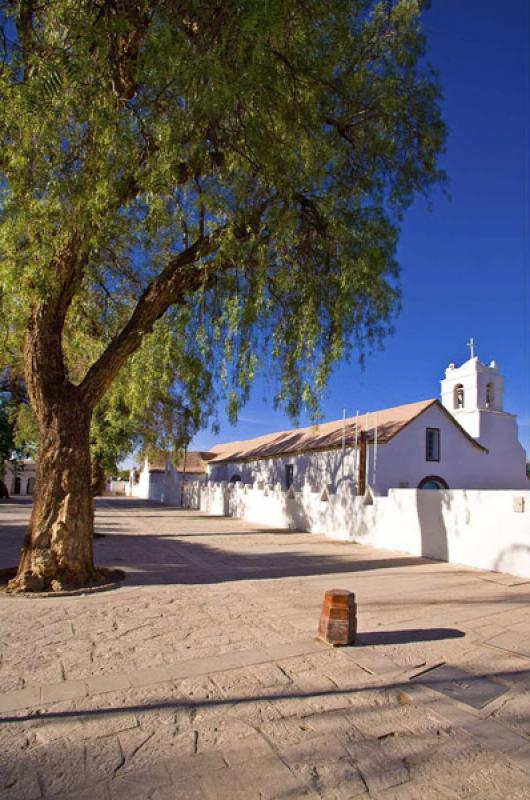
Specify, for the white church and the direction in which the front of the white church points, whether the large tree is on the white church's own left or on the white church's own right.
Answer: on the white church's own right

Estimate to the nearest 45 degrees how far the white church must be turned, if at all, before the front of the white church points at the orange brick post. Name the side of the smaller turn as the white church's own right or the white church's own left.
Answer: approximately 45° to the white church's own right

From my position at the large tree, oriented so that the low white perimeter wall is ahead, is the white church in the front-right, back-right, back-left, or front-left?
front-left

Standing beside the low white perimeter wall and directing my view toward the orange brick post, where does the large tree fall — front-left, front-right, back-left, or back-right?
front-right

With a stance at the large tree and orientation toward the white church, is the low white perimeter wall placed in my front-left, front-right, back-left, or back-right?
front-right

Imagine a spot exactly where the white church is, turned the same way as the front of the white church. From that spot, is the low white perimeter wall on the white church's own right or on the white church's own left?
on the white church's own right
